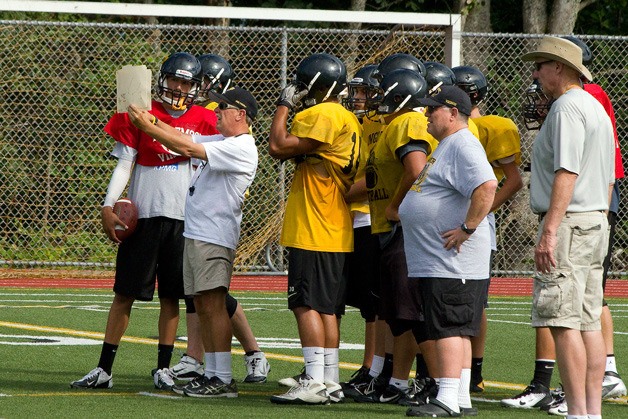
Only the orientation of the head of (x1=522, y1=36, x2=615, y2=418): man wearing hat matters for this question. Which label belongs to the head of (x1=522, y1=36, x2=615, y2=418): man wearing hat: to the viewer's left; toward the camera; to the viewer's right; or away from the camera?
to the viewer's left

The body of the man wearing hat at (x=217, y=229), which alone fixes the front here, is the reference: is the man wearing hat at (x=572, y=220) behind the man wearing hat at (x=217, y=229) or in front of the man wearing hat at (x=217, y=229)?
behind

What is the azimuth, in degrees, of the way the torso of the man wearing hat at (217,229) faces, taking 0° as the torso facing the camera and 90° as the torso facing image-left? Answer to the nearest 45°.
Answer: approximately 90°

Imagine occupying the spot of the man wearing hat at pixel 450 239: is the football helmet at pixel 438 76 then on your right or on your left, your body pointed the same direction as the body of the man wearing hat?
on your right

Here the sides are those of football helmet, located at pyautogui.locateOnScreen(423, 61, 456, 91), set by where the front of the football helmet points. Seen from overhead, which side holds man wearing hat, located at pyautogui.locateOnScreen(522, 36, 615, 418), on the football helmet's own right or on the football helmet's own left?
on the football helmet's own left

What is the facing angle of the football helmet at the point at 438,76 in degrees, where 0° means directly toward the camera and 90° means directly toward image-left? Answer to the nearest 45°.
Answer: approximately 90°

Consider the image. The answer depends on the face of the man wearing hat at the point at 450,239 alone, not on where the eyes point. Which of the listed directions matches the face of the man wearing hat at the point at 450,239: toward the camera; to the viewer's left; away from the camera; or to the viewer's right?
to the viewer's left

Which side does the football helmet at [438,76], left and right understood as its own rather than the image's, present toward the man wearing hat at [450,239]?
left
